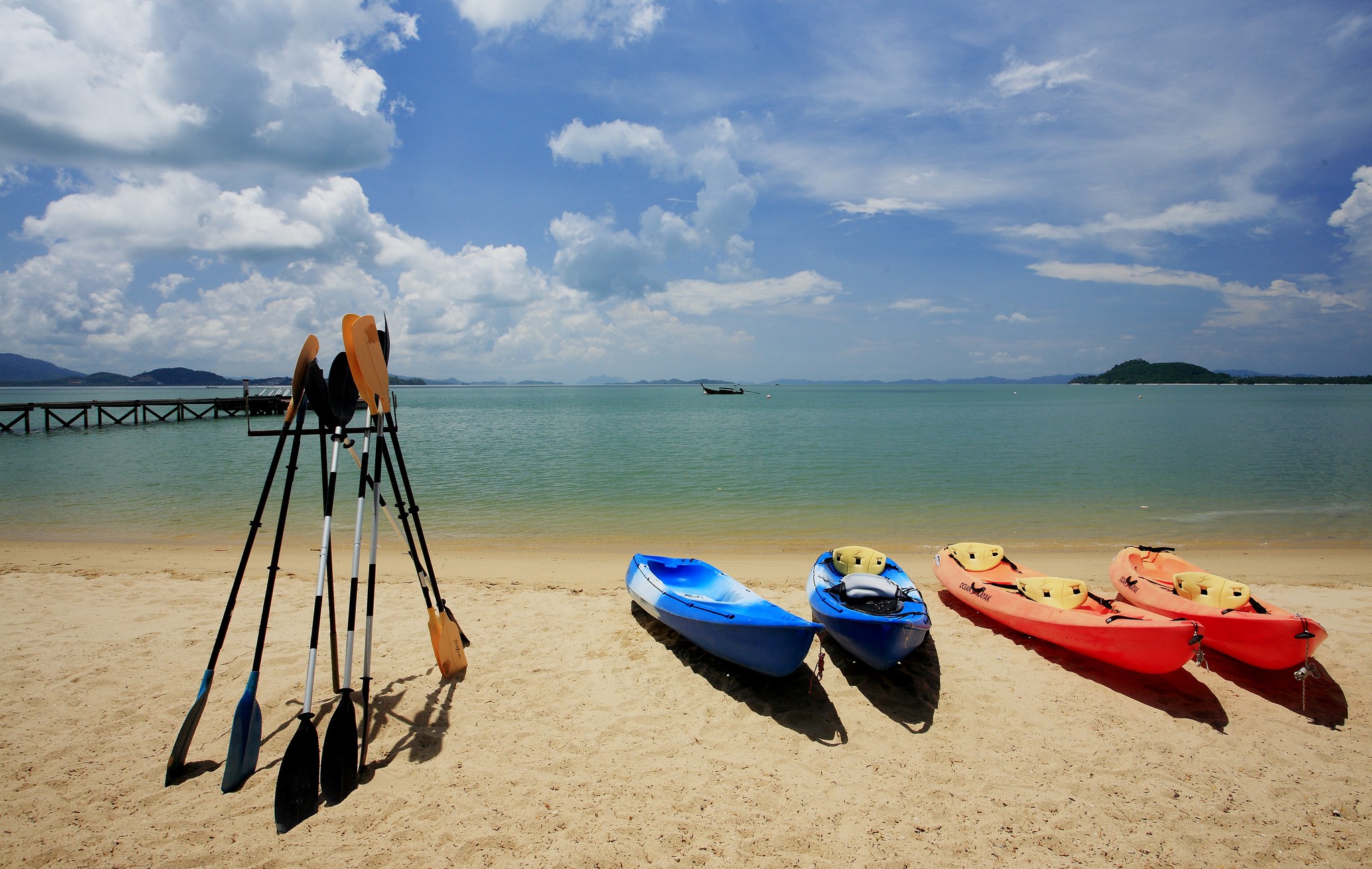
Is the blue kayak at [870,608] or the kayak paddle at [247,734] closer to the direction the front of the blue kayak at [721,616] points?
the blue kayak

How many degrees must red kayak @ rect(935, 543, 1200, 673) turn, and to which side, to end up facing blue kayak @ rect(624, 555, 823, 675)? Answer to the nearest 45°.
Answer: approximately 90° to its right

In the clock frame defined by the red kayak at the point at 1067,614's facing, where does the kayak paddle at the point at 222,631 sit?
The kayak paddle is roughly at 3 o'clock from the red kayak.

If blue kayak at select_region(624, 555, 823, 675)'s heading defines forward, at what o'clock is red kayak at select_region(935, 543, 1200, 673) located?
The red kayak is roughly at 10 o'clock from the blue kayak.

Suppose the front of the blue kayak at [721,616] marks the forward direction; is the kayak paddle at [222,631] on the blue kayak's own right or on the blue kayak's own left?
on the blue kayak's own right

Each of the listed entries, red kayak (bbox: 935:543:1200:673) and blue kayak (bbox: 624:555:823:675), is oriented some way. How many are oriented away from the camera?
0

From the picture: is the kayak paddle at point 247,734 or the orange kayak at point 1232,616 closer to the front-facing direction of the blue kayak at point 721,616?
the orange kayak

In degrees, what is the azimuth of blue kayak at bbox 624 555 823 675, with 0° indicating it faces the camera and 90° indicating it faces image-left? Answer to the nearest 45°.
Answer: approximately 315°

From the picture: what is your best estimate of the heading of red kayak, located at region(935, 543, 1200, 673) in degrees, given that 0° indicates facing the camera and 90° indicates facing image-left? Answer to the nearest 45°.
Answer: approximately 315°

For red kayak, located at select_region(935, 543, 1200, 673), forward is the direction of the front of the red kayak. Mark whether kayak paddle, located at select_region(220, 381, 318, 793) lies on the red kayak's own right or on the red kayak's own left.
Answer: on the red kayak's own right

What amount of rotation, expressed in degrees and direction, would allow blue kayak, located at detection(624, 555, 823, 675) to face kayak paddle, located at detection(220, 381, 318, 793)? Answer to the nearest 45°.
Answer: approximately 90° to its right

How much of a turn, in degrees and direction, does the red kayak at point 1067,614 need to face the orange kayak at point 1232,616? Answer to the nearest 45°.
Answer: approximately 45° to its left

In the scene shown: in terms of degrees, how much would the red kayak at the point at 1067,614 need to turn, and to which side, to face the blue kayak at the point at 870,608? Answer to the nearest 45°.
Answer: approximately 90° to its right
